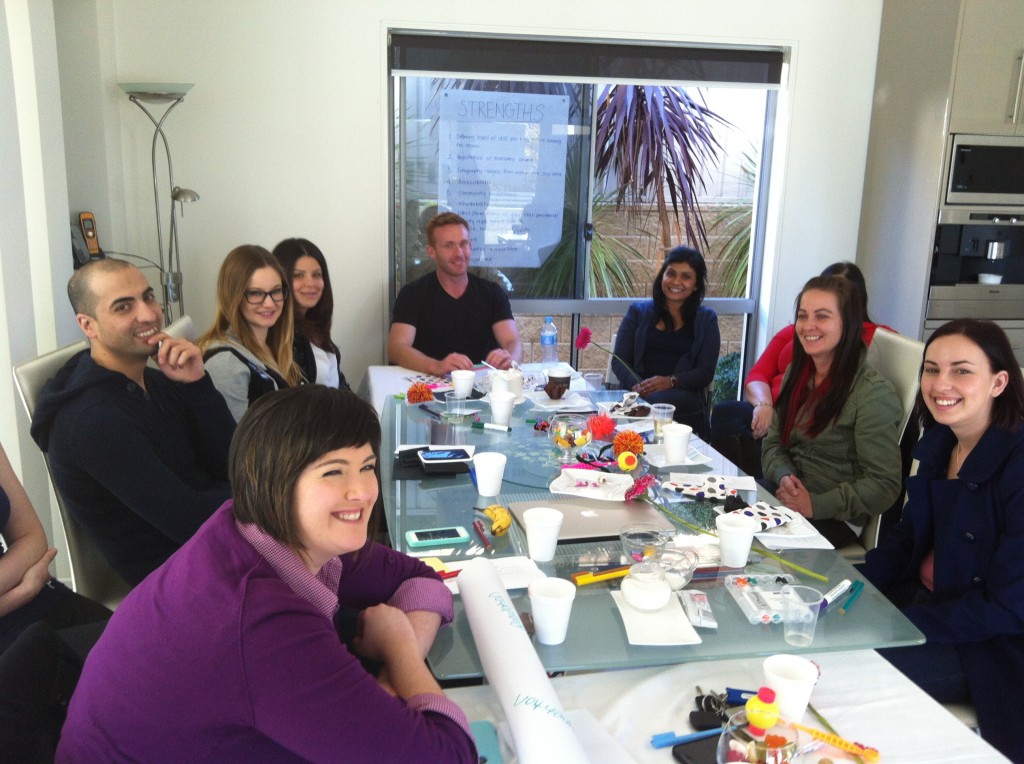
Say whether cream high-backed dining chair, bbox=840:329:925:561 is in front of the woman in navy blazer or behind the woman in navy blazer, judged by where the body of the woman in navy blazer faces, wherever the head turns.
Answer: in front

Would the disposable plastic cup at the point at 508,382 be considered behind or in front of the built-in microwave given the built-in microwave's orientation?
in front

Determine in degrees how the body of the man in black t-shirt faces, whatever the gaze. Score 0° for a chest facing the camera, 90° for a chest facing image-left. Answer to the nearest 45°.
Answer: approximately 0°

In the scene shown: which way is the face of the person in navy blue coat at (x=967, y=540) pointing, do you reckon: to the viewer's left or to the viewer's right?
to the viewer's left

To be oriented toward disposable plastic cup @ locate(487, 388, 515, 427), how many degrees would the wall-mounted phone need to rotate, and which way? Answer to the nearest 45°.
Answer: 0° — it already faces it

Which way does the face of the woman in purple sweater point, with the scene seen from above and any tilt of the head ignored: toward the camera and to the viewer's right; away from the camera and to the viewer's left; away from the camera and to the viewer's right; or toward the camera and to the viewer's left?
toward the camera and to the viewer's right

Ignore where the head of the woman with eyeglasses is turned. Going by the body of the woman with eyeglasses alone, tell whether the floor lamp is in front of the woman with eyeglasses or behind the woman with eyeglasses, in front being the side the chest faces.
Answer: behind
